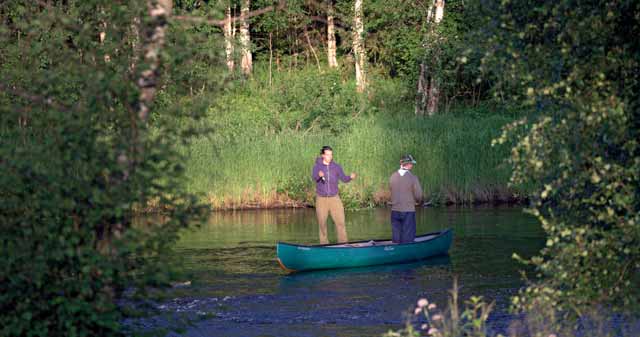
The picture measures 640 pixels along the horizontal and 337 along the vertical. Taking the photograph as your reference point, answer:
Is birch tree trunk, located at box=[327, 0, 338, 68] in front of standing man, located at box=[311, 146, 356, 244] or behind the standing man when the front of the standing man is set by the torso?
behind

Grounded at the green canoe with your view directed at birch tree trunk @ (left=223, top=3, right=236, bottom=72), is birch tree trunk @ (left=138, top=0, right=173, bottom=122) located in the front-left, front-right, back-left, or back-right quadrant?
back-left

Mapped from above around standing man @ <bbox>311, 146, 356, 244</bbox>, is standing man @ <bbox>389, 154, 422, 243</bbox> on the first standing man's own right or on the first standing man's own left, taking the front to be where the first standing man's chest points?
on the first standing man's own left

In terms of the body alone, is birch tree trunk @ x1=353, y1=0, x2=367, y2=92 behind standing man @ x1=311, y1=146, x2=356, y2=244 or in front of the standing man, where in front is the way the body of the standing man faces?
behind
